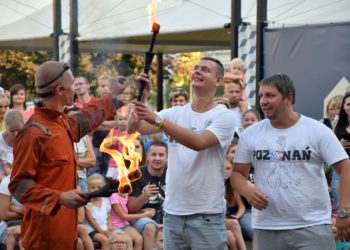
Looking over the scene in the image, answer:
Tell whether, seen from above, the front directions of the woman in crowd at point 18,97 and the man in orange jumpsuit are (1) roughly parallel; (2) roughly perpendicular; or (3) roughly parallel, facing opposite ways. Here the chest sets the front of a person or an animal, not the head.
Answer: roughly perpendicular

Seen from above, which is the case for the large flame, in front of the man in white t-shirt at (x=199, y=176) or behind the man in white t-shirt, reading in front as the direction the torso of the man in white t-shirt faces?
in front

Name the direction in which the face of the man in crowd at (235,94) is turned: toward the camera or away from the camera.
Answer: toward the camera

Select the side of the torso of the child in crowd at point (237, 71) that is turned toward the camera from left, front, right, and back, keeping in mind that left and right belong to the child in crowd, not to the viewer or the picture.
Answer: front

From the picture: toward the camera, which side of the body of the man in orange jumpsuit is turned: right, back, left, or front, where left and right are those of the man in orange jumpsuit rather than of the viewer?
right

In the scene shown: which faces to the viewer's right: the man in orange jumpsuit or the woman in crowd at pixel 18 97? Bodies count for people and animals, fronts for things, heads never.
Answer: the man in orange jumpsuit

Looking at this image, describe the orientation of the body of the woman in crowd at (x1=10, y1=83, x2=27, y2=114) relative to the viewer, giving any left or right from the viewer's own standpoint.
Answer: facing the viewer

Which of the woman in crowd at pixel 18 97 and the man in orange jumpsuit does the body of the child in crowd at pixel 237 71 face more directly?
the man in orange jumpsuit

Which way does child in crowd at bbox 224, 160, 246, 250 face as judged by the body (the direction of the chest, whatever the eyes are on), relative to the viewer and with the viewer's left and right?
facing the viewer and to the left of the viewer

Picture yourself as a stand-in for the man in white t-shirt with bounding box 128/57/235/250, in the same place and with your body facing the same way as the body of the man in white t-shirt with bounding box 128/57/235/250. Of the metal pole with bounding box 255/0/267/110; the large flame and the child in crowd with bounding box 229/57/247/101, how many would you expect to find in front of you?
1

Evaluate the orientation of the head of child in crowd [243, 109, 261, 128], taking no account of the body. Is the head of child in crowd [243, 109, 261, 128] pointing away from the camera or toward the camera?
toward the camera

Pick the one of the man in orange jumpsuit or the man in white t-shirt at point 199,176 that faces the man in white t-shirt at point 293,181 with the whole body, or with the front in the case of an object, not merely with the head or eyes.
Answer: the man in orange jumpsuit

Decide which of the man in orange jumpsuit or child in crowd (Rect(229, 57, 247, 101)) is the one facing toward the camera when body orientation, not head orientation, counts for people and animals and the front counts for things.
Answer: the child in crowd
